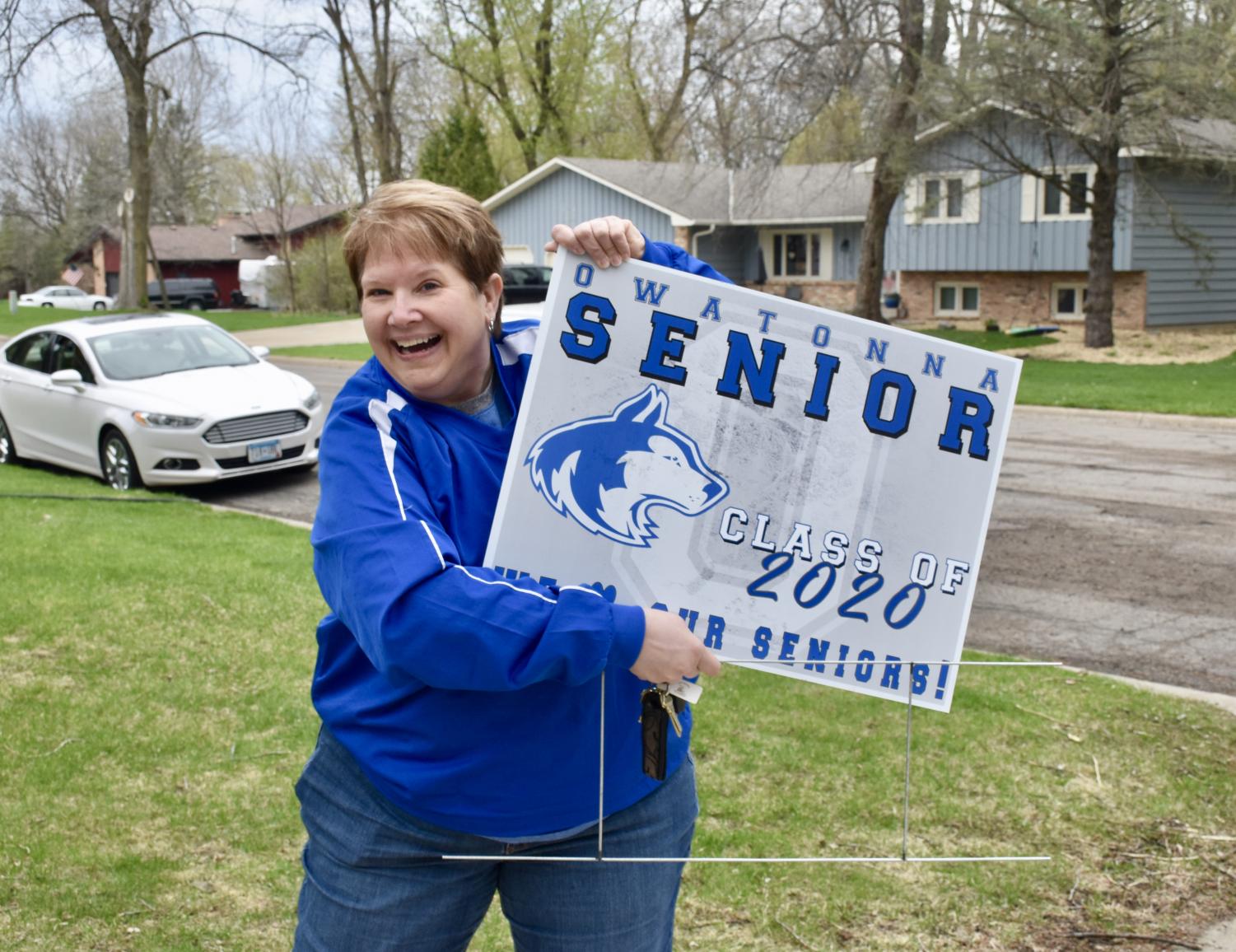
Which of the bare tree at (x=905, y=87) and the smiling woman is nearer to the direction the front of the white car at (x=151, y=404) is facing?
the smiling woman

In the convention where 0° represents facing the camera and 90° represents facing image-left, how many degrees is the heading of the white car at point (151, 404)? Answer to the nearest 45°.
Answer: approximately 315°

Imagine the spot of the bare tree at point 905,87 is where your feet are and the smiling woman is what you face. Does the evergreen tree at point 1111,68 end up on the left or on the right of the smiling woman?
left

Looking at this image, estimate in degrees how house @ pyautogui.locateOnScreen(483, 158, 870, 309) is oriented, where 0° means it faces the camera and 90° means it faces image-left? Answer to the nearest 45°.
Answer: approximately 0°

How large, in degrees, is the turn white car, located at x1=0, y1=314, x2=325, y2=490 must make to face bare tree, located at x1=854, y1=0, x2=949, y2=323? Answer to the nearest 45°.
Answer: approximately 90° to its left

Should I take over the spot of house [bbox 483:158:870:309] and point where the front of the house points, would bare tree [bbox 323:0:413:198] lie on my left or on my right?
on my right

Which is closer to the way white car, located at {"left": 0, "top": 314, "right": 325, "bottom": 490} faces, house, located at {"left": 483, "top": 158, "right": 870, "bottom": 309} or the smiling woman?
the smiling woman

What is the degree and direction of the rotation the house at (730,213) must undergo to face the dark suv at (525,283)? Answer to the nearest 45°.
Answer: approximately 45° to its right

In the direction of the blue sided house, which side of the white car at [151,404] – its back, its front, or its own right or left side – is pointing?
left
